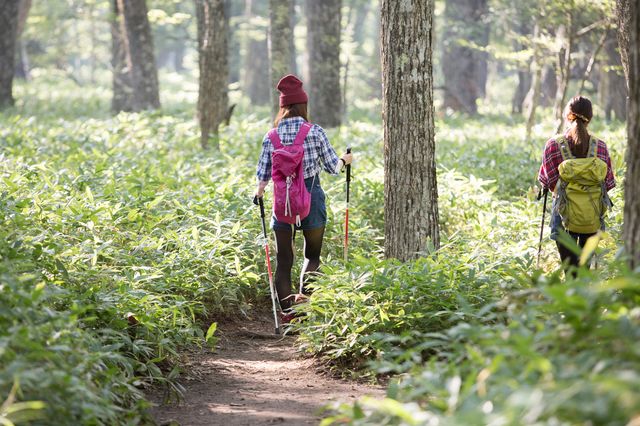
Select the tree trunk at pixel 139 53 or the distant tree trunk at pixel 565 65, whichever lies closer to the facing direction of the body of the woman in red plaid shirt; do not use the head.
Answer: the distant tree trunk

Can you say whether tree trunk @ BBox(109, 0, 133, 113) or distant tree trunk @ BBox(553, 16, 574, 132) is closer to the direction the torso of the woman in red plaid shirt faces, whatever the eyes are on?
the distant tree trunk

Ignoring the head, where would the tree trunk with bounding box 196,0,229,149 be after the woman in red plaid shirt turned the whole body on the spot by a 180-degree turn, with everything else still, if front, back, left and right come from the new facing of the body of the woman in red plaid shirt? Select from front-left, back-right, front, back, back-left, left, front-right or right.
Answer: back-right

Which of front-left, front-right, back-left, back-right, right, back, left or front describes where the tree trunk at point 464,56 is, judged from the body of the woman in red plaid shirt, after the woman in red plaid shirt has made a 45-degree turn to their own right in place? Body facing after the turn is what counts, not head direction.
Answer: front-left

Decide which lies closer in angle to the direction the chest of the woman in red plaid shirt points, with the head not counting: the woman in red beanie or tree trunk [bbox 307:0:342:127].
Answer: the tree trunk

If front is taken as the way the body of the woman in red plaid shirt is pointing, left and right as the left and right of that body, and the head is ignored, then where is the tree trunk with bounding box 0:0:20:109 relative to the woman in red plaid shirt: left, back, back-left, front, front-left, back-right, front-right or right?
front-left

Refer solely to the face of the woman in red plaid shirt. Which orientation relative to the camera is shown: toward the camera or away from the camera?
away from the camera

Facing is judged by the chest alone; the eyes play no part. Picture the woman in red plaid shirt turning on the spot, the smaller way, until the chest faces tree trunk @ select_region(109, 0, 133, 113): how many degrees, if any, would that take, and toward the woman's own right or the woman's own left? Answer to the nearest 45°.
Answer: approximately 45° to the woman's own left

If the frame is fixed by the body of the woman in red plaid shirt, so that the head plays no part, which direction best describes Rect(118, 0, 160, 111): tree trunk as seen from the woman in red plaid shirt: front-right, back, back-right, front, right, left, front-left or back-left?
front-left

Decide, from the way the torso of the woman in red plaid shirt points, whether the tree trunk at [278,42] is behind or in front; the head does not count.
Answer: in front

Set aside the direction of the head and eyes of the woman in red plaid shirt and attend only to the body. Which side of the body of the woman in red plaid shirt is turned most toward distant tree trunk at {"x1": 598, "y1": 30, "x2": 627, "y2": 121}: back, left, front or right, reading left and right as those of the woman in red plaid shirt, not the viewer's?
front

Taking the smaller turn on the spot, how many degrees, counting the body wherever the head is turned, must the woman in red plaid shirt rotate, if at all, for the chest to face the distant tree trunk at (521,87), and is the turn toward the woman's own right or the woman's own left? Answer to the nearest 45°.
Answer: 0° — they already face it

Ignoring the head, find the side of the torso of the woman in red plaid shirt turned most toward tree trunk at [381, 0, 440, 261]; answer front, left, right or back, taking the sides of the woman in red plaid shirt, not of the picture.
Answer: left

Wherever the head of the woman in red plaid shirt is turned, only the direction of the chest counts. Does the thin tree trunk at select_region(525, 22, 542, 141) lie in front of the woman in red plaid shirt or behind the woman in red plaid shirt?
in front

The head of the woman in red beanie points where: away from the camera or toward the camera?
away from the camera

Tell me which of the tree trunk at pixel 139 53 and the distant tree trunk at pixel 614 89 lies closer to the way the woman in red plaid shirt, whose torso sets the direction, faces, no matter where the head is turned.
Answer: the distant tree trunk

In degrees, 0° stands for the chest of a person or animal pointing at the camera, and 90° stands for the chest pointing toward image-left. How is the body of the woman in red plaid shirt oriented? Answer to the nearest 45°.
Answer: approximately 180°
